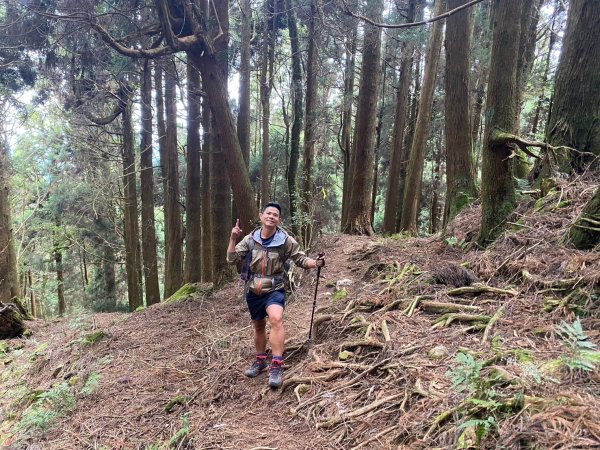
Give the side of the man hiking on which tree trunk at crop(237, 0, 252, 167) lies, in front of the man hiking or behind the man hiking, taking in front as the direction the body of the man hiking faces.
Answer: behind

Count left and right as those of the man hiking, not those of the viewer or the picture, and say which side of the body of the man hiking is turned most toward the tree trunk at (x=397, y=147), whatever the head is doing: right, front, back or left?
back

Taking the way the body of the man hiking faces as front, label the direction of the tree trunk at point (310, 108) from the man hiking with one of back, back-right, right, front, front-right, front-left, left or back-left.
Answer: back

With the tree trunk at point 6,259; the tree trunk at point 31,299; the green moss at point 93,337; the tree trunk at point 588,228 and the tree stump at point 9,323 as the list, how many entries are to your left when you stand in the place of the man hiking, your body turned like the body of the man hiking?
1

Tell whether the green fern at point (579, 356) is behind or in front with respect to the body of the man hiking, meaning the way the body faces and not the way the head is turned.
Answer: in front

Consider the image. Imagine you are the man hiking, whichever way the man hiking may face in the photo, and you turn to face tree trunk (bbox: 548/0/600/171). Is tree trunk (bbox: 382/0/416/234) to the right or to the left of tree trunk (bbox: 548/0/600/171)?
left

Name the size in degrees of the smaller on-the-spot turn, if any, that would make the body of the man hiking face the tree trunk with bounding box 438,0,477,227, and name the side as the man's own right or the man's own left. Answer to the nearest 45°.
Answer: approximately 135° to the man's own left

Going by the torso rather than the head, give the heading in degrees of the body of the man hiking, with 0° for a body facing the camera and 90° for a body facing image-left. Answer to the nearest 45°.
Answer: approximately 0°

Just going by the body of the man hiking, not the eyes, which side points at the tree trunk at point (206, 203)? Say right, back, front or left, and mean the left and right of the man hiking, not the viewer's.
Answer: back
